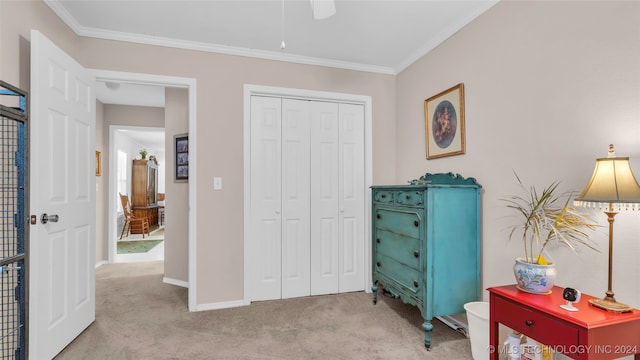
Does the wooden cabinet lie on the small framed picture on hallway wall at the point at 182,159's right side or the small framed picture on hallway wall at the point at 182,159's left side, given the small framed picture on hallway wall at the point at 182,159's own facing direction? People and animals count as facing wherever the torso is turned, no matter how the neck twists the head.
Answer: on its right

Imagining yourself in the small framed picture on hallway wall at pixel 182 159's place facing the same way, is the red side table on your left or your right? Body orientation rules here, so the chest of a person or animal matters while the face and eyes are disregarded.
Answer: on your left

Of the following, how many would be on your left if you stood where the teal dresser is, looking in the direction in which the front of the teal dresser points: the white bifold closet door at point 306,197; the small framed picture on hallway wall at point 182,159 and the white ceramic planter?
1

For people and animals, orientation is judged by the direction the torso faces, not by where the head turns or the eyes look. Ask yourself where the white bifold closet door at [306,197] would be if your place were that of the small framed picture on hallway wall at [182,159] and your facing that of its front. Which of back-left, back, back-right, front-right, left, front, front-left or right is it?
left

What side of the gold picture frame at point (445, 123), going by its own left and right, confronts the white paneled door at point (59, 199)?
front

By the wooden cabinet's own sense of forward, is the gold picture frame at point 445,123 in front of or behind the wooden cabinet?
in front

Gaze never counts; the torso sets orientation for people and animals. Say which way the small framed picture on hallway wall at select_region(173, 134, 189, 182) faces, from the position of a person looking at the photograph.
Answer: facing the viewer and to the left of the viewer

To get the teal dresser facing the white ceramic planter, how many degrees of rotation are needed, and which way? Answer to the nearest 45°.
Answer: approximately 90° to its left

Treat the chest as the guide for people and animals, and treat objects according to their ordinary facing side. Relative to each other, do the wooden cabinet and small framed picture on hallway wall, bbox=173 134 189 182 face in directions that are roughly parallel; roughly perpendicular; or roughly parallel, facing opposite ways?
roughly perpendicular

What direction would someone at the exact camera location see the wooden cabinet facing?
facing the viewer and to the right of the viewer

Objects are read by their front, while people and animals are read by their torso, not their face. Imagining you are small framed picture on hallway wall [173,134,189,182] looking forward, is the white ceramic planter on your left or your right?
on your left
